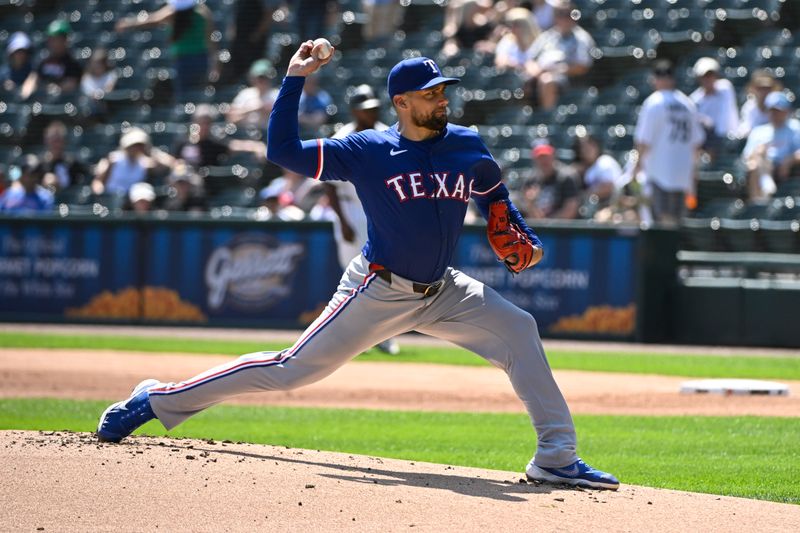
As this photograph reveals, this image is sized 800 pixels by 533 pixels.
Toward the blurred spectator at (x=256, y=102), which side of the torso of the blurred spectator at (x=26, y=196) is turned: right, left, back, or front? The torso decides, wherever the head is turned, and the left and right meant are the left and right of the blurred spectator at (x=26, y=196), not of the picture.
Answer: left

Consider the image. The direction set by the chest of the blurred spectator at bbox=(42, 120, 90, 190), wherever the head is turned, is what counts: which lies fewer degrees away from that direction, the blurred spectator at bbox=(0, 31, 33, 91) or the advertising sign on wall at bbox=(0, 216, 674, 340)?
the advertising sign on wall

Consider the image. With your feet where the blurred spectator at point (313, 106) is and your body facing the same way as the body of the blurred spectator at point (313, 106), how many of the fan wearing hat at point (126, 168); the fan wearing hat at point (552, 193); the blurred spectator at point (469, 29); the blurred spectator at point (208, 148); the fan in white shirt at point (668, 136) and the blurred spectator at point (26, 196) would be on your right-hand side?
3

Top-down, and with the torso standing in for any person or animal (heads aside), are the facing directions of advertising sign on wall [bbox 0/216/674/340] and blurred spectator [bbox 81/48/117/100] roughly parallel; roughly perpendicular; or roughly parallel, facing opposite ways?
roughly parallel

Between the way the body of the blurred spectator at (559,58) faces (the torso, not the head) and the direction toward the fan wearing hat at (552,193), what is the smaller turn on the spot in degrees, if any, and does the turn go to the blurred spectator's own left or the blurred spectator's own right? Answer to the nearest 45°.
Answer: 0° — they already face them

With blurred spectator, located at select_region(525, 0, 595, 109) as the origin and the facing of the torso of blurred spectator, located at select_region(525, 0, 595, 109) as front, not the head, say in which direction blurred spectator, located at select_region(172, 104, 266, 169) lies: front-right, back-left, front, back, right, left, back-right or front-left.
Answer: right

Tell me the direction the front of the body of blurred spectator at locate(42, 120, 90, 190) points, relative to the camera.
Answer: toward the camera

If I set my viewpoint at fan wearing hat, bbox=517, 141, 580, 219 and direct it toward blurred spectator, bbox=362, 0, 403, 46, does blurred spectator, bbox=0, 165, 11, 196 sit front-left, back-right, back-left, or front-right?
front-left

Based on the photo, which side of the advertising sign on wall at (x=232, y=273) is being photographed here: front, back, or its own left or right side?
front

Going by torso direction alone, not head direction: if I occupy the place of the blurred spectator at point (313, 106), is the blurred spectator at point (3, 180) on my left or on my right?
on my right

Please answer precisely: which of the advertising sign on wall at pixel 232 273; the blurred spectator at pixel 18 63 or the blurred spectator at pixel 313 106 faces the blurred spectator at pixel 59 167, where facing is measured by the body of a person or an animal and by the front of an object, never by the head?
the blurred spectator at pixel 18 63

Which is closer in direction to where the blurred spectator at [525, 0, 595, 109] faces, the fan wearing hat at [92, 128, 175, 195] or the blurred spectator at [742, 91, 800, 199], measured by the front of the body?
the blurred spectator

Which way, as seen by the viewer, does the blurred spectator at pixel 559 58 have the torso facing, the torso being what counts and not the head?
toward the camera

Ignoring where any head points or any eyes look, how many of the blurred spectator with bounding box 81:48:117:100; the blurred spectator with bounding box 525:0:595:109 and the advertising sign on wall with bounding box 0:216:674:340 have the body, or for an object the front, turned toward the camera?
3

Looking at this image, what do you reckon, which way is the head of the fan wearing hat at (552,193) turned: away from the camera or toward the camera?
toward the camera

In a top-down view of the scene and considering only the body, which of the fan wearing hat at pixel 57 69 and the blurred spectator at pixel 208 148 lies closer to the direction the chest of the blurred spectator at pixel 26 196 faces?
the blurred spectator

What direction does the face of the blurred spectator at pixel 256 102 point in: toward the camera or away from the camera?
toward the camera

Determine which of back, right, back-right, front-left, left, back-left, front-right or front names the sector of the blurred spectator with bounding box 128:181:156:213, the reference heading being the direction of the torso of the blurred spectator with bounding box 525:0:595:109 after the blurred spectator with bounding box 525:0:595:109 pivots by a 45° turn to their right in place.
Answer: front-right

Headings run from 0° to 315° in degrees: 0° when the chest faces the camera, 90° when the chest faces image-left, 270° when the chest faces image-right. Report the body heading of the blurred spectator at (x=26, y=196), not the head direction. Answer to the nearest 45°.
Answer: approximately 0°
